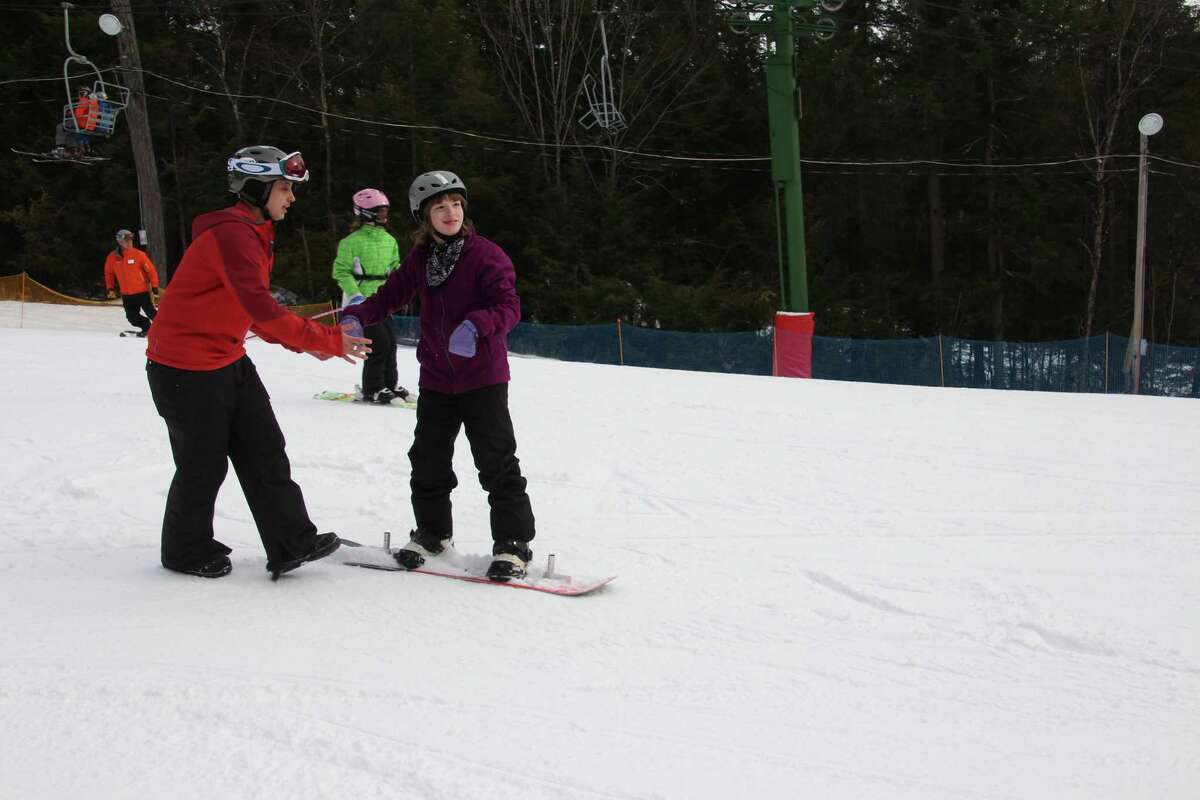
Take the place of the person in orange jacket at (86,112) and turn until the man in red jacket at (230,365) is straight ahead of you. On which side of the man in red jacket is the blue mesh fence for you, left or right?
left

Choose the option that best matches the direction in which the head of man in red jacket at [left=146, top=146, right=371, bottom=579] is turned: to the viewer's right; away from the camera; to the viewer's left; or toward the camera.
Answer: to the viewer's right

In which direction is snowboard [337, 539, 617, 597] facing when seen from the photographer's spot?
facing to the right of the viewer

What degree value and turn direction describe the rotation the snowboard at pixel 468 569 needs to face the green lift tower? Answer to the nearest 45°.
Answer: approximately 90° to its left

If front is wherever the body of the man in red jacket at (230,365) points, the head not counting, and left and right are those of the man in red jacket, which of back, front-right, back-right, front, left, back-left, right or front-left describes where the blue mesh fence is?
front-left

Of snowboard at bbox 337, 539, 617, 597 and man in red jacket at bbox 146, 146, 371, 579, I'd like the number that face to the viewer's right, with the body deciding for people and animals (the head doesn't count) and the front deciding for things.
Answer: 2

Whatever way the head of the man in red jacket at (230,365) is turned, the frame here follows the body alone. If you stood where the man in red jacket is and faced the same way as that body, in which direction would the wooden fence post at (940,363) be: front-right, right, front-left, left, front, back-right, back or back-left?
front-left

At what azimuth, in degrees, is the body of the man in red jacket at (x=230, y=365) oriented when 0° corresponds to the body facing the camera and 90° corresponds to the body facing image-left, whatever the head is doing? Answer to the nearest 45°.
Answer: approximately 270°
